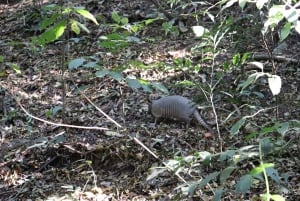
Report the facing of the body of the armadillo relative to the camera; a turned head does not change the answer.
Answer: to the viewer's left
